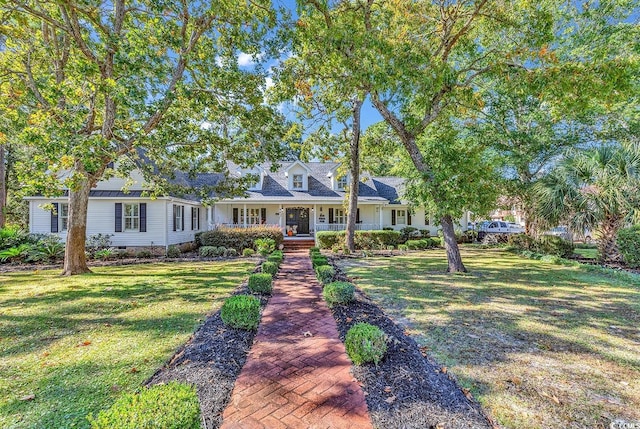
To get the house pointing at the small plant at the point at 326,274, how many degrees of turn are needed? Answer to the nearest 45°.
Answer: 0° — it already faces it

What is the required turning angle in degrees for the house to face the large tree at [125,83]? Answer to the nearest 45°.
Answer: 0° — it already faces it

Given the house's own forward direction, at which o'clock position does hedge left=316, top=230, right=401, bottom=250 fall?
The hedge is roughly at 10 o'clock from the house.

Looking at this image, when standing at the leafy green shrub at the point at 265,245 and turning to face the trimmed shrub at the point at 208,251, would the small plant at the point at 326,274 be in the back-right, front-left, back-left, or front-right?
back-left

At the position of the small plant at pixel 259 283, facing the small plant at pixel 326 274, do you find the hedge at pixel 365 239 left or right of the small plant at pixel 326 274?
left

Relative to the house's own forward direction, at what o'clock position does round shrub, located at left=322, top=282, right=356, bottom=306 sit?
The round shrub is roughly at 12 o'clock from the house.

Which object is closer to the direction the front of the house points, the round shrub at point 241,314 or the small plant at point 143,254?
the round shrub

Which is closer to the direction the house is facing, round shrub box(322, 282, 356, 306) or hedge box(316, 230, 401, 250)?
the round shrub

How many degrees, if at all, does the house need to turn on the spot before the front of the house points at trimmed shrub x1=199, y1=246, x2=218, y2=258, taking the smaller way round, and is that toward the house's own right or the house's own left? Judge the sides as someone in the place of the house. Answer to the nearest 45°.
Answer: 0° — it already faces it

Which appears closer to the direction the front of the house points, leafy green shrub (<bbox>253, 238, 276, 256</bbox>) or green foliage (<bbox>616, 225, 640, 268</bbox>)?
the leafy green shrub

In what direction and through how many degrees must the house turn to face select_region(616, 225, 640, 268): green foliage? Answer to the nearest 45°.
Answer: approximately 45° to its left

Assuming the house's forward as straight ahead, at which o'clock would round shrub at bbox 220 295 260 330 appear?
The round shrub is roughly at 12 o'clock from the house.

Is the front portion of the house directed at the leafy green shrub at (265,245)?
yes

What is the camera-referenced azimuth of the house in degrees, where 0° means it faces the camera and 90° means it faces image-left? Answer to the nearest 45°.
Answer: approximately 0°

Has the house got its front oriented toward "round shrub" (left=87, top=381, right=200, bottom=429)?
yes
